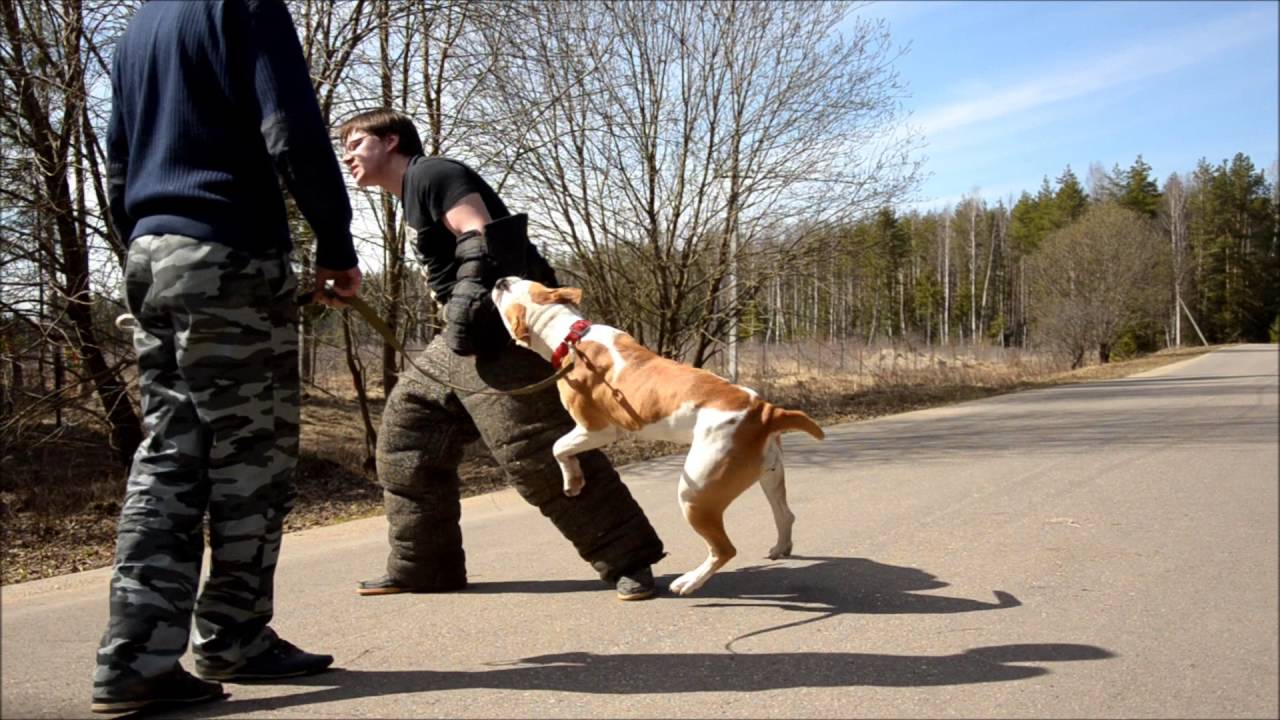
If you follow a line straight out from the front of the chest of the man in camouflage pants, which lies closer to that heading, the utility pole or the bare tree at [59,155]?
the utility pole

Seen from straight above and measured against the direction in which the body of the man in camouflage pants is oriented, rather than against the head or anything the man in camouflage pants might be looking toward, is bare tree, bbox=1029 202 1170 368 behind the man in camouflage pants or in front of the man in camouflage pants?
in front

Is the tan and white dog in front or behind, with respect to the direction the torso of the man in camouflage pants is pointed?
in front

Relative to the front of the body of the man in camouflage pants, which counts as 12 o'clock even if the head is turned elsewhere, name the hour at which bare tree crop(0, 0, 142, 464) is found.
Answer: The bare tree is roughly at 10 o'clock from the man in camouflage pants.

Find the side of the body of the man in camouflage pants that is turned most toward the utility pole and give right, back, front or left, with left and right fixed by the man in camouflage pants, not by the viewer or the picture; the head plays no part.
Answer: front

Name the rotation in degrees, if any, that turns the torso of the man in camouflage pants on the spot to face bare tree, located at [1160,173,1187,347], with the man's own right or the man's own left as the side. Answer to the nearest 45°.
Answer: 0° — they already face it

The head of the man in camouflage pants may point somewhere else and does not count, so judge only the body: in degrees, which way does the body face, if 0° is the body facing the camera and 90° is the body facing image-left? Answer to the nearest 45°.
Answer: approximately 225°
